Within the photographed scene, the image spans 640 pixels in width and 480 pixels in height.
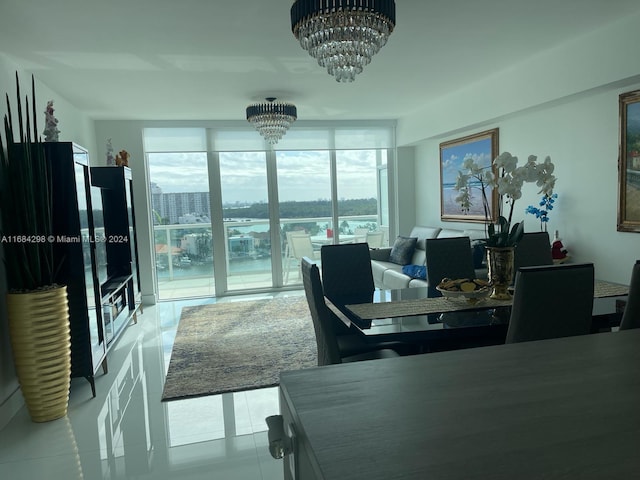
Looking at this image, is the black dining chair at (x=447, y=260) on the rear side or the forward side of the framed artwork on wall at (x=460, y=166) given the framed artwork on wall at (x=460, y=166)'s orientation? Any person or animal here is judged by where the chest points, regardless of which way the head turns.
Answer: on the forward side

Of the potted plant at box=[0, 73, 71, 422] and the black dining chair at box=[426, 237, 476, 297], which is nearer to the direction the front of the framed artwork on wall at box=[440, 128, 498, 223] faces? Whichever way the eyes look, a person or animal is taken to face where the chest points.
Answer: the potted plant

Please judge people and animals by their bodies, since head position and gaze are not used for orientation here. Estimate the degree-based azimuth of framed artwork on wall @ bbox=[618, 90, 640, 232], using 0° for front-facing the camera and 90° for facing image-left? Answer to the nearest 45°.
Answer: approximately 45°

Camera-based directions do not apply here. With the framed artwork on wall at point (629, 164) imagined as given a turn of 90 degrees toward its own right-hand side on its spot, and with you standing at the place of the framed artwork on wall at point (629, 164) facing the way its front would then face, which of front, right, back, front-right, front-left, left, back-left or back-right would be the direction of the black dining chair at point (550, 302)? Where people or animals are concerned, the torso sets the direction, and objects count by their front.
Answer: back-left

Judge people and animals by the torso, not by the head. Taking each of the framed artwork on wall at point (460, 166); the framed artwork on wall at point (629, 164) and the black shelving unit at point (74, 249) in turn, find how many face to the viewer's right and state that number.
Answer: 1

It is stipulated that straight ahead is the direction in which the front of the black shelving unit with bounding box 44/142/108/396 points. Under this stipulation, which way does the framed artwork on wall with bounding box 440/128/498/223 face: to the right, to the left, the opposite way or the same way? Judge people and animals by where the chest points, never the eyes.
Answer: the opposite way

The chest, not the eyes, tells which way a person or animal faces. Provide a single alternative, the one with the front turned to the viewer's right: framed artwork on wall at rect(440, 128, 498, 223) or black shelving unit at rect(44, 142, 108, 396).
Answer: the black shelving unit

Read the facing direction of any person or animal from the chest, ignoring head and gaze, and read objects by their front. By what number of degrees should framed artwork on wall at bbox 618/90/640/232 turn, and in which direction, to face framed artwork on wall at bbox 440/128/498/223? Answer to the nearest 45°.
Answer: approximately 90° to its right

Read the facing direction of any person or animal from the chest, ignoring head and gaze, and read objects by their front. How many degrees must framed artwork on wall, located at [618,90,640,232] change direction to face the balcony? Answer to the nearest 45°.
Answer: approximately 45° to its right

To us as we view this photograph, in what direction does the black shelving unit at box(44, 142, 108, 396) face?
facing to the right of the viewer

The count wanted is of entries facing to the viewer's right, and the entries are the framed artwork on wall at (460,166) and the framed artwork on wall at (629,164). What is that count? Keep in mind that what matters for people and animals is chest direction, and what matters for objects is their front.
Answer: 0

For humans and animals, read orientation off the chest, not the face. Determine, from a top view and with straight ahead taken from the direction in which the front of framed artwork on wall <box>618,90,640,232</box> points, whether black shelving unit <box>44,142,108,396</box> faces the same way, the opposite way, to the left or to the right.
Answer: the opposite way

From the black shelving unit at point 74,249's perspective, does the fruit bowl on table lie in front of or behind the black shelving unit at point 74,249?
in front

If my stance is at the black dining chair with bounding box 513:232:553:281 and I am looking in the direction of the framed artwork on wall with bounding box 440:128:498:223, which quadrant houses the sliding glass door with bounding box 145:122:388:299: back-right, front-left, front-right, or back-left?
front-left

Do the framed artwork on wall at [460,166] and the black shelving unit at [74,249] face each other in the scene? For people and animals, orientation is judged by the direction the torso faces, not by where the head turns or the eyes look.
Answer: yes

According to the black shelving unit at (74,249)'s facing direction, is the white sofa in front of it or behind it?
in front
